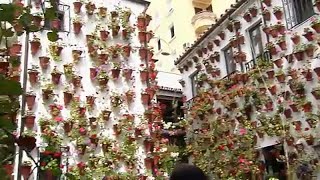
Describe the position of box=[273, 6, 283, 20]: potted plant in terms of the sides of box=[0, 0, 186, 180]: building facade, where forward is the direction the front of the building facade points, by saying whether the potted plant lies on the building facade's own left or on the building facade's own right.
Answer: on the building facade's own left

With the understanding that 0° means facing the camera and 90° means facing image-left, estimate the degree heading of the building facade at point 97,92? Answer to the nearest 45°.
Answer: approximately 0°

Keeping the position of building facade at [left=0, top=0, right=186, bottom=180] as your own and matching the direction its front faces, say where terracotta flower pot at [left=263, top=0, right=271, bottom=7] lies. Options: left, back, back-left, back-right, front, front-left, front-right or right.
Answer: left

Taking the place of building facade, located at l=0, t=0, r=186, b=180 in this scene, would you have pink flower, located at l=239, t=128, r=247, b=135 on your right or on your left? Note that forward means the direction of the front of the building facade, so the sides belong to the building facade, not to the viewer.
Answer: on your left

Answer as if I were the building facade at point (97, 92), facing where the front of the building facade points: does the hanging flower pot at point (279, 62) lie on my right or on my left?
on my left

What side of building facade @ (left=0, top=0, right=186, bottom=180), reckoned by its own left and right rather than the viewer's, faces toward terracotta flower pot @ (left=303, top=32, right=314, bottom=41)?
left

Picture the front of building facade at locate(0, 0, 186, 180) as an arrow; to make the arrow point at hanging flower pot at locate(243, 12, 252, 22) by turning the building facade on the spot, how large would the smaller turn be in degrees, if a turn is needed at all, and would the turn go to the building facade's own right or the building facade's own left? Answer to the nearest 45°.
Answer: approximately 90° to the building facade's own left

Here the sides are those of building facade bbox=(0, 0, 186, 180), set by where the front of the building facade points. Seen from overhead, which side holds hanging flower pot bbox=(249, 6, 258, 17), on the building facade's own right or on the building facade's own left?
on the building facade's own left
